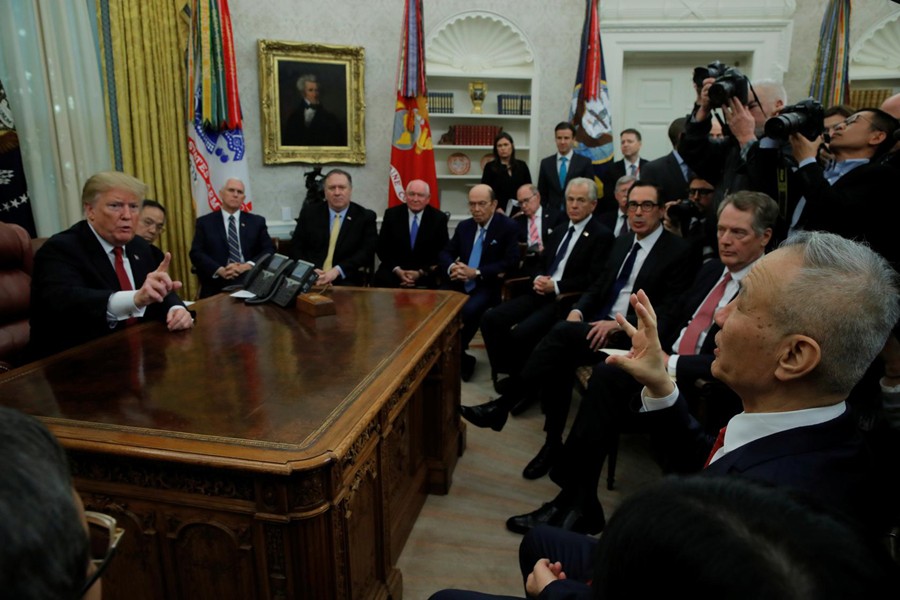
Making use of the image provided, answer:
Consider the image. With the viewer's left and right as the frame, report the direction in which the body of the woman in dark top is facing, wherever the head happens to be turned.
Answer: facing the viewer

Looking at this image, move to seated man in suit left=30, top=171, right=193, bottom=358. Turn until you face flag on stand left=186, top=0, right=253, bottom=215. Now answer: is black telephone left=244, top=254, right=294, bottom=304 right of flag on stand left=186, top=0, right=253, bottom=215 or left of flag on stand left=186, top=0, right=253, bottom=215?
right

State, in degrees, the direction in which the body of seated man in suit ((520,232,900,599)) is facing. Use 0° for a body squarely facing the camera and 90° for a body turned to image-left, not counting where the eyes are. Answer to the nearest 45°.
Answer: approximately 90°

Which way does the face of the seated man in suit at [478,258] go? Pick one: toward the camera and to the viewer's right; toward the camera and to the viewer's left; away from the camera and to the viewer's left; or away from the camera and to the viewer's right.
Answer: toward the camera and to the viewer's left

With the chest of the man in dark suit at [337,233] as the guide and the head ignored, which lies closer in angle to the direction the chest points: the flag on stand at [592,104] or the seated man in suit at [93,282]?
the seated man in suit

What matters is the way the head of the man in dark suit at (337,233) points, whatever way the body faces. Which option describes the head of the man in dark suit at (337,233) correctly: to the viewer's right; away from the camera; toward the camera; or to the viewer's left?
toward the camera

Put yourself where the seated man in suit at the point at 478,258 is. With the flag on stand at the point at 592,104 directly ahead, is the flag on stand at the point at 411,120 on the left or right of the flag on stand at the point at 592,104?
left

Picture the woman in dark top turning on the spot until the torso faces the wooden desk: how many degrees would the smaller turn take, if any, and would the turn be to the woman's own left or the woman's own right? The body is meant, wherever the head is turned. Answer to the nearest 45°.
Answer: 0° — they already face it

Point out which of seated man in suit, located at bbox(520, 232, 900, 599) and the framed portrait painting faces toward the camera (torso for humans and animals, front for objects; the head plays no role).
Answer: the framed portrait painting

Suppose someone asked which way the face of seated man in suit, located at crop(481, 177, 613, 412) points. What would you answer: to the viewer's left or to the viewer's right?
to the viewer's left

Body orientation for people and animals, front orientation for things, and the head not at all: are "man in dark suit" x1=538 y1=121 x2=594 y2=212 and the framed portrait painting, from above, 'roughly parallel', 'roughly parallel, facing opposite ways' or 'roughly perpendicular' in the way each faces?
roughly parallel

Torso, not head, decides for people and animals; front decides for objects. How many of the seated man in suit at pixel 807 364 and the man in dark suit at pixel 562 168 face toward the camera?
1

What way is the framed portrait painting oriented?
toward the camera

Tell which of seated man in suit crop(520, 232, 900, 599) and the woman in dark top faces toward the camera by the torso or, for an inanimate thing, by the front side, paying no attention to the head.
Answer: the woman in dark top

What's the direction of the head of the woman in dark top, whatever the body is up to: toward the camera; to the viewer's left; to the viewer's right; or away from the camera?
toward the camera

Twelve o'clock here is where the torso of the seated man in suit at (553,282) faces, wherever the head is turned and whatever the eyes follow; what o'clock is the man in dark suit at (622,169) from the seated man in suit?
The man in dark suit is roughly at 5 o'clock from the seated man in suit.

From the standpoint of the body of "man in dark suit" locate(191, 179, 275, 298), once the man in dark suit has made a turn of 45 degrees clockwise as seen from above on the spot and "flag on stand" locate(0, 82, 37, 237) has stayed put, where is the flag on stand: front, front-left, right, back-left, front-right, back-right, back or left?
front-right
